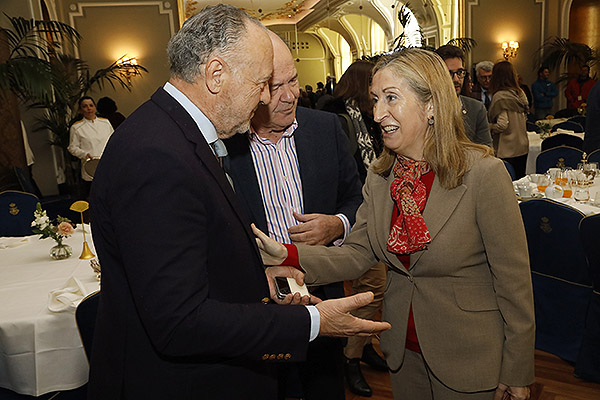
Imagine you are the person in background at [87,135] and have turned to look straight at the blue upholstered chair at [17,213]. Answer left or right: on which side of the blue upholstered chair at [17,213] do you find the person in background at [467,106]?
left

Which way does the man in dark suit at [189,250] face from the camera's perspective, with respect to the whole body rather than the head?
to the viewer's right

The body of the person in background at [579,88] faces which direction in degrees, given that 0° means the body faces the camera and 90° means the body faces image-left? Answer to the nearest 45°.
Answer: approximately 0°

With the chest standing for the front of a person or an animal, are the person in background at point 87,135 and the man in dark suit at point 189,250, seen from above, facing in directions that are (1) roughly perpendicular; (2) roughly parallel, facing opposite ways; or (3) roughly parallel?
roughly perpendicular

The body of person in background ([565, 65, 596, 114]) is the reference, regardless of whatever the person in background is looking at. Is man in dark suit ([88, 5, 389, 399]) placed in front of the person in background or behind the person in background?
in front

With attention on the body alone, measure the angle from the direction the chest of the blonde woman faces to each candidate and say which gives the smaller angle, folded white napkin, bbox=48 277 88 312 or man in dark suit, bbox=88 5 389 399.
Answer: the man in dark suit

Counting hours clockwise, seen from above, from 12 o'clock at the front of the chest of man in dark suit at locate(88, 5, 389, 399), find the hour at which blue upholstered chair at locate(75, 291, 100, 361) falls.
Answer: The blue upholstered chair is roughly at 8 o'clock from the man in dark suit.

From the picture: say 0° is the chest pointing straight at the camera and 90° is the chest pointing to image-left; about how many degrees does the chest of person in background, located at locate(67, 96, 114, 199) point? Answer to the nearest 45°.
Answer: approximately 0°

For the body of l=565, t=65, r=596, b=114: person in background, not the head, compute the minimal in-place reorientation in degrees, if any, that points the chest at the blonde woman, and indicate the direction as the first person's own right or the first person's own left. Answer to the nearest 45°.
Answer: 0° — they already face them

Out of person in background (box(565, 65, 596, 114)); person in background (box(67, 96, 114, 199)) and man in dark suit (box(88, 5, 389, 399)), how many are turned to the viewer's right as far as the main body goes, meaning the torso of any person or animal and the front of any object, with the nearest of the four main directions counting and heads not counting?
1

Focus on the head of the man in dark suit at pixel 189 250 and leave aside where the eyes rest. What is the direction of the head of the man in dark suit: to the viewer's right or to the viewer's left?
to the viewer's right

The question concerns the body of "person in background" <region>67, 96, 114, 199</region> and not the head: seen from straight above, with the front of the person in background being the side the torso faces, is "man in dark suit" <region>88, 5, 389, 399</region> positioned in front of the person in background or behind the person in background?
in front

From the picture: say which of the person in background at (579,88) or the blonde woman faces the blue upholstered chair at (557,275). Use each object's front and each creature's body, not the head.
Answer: the person in background

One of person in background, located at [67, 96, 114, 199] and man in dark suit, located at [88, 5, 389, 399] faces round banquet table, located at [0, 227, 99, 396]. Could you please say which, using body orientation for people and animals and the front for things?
the person in background
